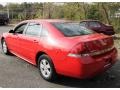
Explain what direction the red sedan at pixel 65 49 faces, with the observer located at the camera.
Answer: facing away from the viewer and to the left of the viewer
